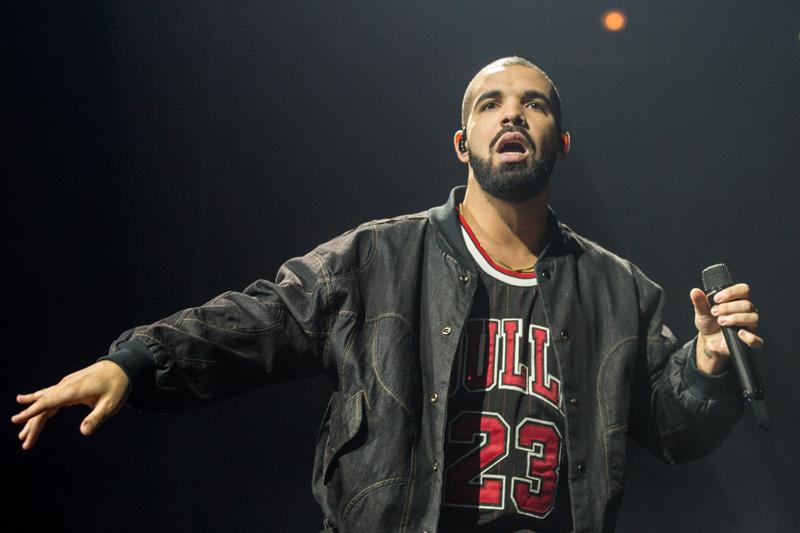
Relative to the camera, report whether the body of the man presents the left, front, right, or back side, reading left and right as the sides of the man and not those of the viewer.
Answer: front

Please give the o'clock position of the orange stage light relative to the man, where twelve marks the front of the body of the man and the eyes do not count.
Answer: The orange stage light is roughly at 7 o'clock from the man.

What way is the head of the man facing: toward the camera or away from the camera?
toward the camera
